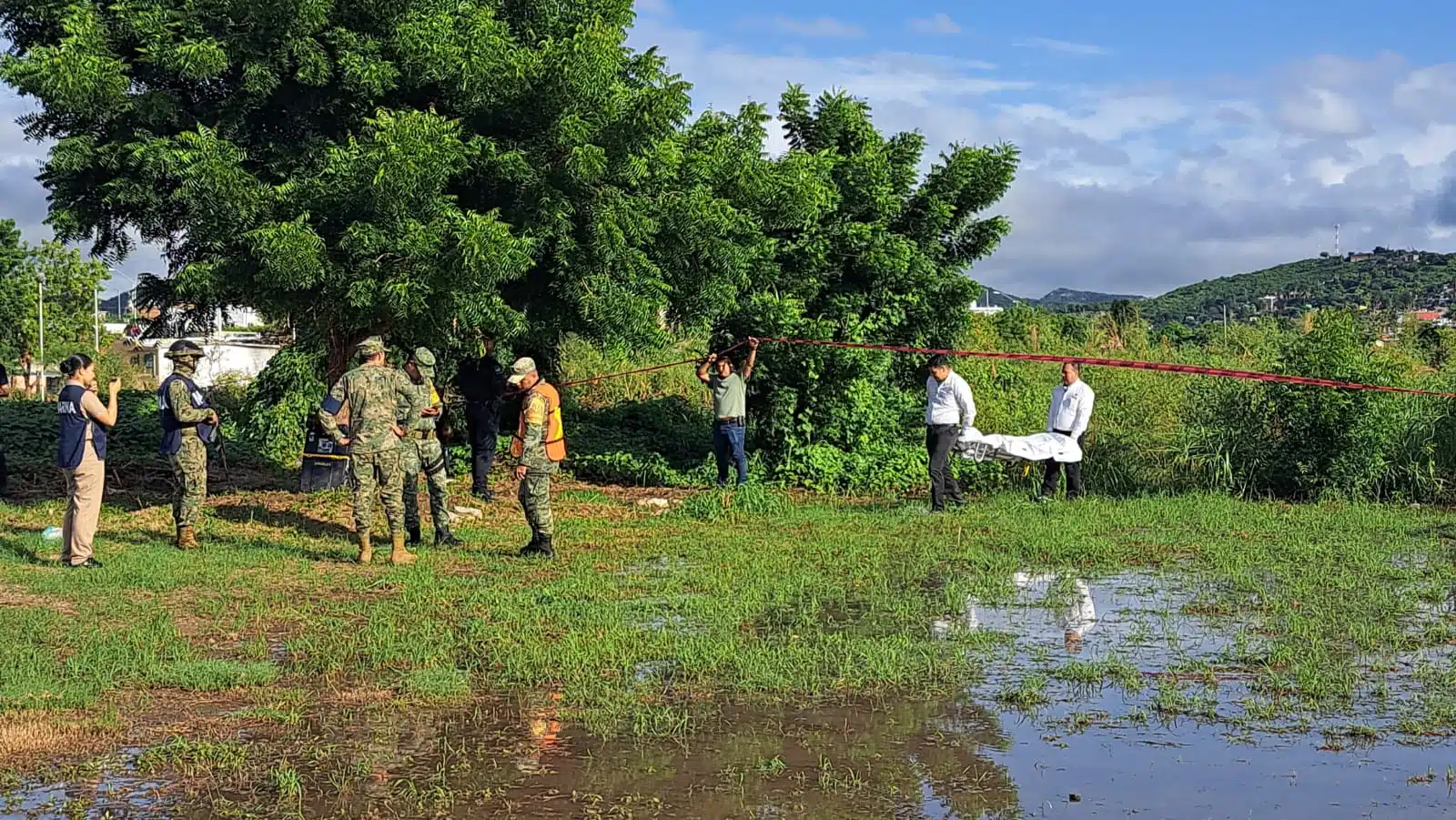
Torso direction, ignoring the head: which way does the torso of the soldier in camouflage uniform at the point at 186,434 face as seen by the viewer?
to the viewer's right

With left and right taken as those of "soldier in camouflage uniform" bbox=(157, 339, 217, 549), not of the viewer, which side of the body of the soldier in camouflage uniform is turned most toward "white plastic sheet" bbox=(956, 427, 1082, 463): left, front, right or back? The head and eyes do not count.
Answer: front

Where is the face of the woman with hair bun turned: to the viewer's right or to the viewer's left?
to the viewer's right

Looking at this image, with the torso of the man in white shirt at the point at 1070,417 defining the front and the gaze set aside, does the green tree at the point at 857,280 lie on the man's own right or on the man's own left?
on the man's own right

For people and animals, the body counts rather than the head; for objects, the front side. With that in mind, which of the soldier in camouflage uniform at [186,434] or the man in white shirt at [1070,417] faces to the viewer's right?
the soldier in camouflage uniform

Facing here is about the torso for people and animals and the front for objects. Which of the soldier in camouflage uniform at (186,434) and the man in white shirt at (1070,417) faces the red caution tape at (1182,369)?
the soldier in camouflage uniform

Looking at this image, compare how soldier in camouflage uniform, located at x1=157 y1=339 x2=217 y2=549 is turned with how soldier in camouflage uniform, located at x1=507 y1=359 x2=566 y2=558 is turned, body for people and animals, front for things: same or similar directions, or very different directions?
very different directions

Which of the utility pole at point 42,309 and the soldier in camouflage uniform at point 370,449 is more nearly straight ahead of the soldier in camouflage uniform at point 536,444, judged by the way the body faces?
the soldier in camouflage uniform

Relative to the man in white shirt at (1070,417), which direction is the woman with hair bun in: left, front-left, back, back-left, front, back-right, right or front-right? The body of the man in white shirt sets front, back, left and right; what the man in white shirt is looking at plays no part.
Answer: front

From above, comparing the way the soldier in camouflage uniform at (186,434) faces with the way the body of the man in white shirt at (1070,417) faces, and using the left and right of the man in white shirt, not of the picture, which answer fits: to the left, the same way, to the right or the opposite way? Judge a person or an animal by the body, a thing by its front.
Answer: the opposite way

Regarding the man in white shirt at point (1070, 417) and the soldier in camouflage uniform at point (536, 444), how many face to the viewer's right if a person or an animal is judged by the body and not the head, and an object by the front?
0

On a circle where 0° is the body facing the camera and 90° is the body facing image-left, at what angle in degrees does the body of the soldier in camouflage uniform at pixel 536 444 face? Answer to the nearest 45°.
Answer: approximately 90°

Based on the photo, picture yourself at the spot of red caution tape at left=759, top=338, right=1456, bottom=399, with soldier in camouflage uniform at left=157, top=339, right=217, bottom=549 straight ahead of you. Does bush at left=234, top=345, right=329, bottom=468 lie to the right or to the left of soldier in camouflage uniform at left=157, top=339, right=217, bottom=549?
right
